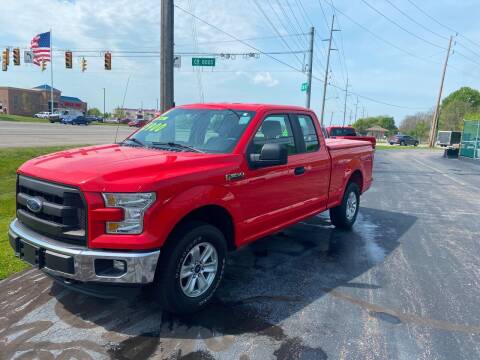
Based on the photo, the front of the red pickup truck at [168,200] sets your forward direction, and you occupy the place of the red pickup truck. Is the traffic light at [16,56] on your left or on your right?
on your right

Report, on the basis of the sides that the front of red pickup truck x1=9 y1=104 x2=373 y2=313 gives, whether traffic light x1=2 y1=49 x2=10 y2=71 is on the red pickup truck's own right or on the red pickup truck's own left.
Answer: on the red pickup truck's own right

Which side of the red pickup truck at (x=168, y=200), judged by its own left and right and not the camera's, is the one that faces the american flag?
right

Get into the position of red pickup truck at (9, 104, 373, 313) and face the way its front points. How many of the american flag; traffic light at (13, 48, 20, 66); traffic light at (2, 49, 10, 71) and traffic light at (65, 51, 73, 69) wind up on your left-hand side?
0

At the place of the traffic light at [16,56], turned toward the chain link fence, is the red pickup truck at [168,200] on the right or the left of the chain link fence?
right

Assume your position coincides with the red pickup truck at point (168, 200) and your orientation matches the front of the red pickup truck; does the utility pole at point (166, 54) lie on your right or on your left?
on your right

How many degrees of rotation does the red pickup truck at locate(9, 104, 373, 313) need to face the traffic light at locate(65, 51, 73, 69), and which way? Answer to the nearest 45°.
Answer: approximately 135° to its right

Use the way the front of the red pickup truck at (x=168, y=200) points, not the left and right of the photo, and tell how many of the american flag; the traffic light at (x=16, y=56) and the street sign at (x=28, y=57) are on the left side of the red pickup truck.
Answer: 0

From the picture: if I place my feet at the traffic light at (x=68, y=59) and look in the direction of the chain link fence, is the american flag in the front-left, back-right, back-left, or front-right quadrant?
back-left

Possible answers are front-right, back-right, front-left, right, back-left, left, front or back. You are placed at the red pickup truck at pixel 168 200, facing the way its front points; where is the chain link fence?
back

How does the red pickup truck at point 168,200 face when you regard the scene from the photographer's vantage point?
facing the viewer and to the left of the viewer

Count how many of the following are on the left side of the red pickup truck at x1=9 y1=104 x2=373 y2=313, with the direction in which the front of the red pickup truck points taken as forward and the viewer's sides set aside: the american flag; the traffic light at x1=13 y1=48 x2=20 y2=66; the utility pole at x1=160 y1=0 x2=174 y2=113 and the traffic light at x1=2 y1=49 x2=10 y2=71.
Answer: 0

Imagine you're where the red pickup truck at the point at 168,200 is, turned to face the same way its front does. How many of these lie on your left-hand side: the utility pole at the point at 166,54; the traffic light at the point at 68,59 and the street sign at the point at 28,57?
0
